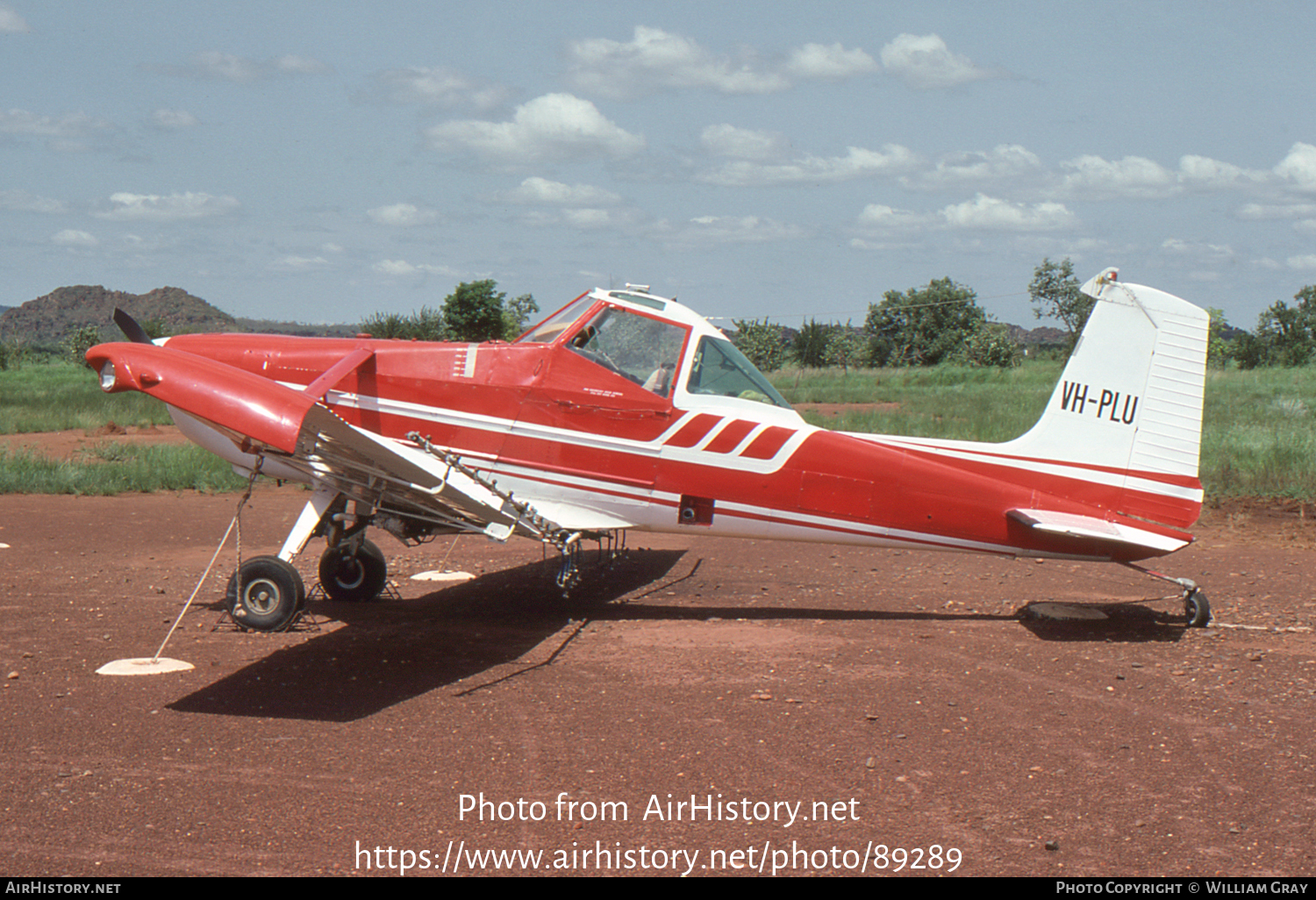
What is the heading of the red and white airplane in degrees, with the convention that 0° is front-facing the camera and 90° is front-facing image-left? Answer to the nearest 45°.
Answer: approximately 90°
